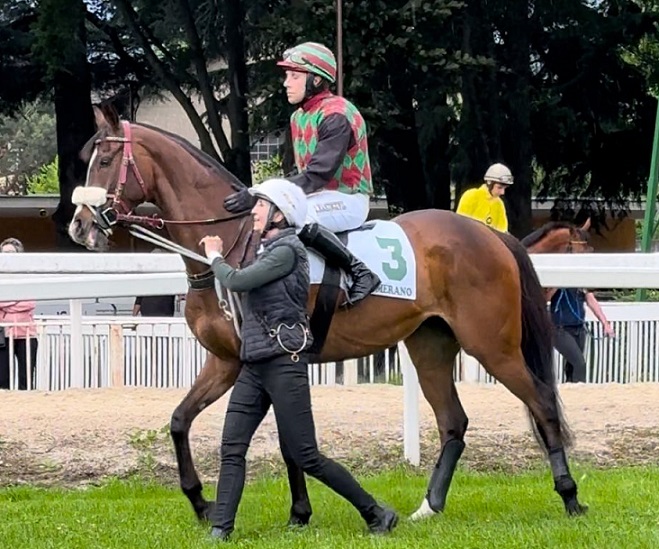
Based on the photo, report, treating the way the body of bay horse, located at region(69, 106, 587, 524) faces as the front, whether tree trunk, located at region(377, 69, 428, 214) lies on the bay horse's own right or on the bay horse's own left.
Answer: on the bay horse's own right

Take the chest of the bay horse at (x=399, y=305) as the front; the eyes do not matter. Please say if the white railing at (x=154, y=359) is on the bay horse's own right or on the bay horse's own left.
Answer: on the bay horse's own right

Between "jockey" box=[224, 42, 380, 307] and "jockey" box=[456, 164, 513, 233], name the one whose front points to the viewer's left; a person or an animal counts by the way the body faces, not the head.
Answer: "jockey" box=[224, 42, 380, 307]

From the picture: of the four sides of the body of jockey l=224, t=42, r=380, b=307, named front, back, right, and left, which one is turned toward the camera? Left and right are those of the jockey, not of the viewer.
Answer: left

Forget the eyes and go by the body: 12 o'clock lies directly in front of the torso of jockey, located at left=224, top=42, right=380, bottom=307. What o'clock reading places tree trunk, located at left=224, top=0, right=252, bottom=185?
The tree trunk is roughly at 3 o'clock from the jockey.

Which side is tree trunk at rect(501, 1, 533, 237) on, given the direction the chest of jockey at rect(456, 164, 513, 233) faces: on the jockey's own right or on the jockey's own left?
on the jockey's own left

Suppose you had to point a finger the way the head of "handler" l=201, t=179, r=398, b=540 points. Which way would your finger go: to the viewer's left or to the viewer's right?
to the viewer's left

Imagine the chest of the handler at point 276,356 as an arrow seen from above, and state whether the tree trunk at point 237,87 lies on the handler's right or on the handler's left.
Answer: on the handler's right

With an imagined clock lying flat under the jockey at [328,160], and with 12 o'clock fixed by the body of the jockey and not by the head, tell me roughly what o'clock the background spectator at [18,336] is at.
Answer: The background spectator is roughly at 2 o'clock from the jockey.

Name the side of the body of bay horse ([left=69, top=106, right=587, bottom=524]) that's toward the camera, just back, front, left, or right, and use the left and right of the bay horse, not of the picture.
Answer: left

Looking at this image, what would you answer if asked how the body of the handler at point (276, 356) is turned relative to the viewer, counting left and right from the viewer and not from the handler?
facing to the left of the viewer
